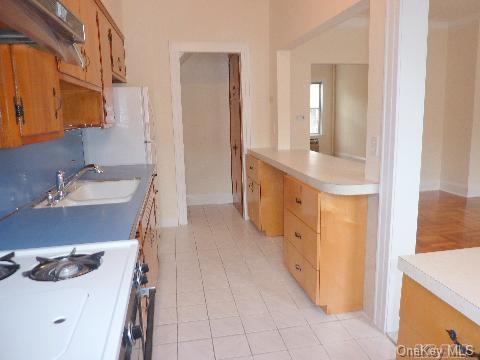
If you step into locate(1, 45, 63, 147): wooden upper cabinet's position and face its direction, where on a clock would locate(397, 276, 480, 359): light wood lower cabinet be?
The light wood lower cabinet is roughly at 12 o'clock from the wooden upper cabinet.

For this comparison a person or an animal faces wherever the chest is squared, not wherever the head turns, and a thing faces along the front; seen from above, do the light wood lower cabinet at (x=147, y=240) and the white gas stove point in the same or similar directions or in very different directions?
same or similar directions

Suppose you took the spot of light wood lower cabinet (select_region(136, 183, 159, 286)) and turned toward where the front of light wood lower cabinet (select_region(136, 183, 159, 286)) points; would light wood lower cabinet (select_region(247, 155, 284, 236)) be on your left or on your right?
on your left

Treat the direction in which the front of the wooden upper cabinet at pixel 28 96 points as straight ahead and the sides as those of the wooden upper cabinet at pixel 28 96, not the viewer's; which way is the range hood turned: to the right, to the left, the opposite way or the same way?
the same way

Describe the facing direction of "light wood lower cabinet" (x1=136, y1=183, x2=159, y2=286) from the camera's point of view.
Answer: facing to the right of the viewer

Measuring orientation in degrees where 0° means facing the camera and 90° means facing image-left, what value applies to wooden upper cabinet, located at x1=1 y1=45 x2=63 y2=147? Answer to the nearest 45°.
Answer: approximately 315°

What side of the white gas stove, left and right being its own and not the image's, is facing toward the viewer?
right

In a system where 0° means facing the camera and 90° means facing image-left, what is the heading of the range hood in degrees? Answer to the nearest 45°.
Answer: approximately 315°

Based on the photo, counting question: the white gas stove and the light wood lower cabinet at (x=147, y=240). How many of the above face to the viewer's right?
2

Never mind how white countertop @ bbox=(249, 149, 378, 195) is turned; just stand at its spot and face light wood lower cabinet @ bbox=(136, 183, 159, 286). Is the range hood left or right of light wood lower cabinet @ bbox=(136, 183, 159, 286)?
left

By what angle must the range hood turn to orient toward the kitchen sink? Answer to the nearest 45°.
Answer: approximately 135° to its left

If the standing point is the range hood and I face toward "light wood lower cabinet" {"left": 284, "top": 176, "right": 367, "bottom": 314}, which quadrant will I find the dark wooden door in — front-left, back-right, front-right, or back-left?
front-left

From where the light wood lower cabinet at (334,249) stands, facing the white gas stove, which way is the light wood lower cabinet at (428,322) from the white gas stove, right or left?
left
